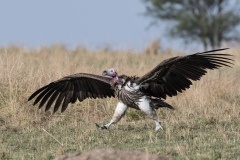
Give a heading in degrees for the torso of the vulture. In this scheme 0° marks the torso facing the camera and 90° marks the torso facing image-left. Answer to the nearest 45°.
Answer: approximately 45°
